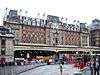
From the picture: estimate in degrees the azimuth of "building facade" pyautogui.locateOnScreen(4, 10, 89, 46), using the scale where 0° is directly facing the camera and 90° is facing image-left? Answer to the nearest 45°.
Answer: approximately 315°
